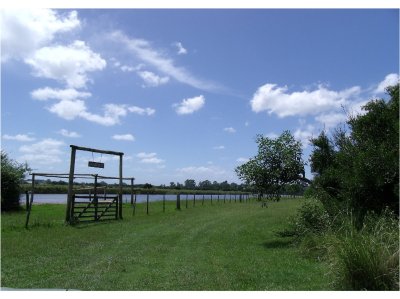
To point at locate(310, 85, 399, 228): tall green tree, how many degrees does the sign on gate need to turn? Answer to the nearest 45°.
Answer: approximately 45° to its left

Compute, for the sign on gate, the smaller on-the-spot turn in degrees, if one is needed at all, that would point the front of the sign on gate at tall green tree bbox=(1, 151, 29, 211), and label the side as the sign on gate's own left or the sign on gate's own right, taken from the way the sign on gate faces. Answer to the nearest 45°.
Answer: approximately 135° to the sign on gate's own right

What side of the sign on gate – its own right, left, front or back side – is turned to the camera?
front

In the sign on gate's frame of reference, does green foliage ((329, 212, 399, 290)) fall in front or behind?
in front
